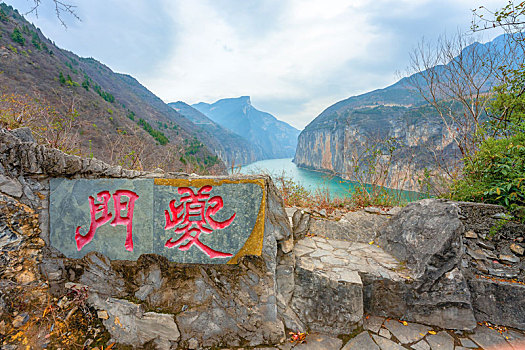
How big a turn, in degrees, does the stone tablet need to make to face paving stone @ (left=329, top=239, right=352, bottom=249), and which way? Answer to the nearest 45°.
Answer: approximately 90° to its left

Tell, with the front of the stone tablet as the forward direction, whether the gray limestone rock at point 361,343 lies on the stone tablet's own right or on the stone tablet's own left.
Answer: on the stone tablet's own left

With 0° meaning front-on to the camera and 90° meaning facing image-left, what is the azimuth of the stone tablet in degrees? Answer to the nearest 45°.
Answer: approximately 0°

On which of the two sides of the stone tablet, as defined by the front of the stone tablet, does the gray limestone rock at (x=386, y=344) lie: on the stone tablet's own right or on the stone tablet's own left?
on the stone tablet's own left

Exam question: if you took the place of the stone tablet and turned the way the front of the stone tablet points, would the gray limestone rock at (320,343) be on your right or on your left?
on your left

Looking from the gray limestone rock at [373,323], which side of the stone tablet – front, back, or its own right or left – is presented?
left

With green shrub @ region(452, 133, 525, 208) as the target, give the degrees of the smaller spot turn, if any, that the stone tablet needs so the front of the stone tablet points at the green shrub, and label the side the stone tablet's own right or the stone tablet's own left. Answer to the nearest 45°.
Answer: approximately 90° to the stone tablet's own left
